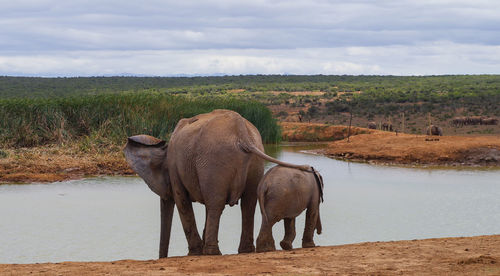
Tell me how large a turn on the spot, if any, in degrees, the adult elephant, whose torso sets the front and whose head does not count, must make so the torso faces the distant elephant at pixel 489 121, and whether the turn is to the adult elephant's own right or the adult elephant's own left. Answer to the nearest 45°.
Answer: approximately 90° to the adult elephant's own right

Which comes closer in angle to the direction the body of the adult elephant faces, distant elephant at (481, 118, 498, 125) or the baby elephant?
the distant elephant

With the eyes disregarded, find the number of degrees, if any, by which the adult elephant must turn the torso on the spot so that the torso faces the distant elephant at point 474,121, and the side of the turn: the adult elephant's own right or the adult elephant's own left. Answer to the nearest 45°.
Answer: approximately 90° to the adult elephant's own right

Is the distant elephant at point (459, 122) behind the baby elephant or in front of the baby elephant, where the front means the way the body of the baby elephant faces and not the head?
in front

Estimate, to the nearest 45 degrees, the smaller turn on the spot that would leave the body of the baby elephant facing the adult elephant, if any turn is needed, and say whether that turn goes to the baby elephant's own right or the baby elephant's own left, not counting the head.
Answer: approximately 135° to the baby elephant's own left

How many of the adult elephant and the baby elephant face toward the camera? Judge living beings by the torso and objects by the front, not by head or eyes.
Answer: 0

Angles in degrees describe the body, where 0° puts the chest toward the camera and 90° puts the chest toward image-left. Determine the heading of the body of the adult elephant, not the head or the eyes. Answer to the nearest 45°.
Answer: approximately 135°

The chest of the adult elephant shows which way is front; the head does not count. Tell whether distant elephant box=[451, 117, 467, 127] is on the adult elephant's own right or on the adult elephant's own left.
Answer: on the adult elephant's own right
